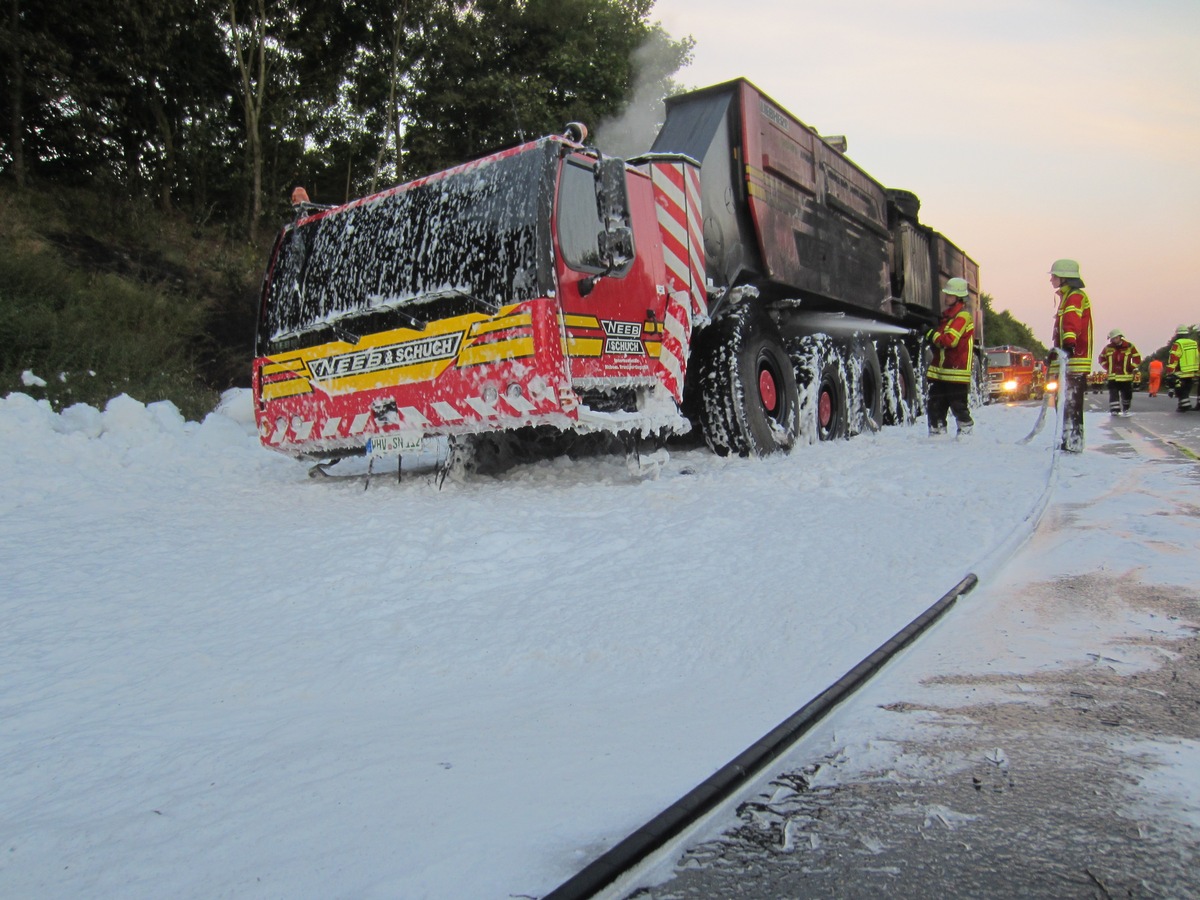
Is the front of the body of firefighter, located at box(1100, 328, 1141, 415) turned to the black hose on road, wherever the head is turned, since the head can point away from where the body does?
yes

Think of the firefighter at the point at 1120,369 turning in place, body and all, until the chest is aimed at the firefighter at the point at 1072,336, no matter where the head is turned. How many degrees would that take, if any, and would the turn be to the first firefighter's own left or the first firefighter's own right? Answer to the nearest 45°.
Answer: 0° — they already face them

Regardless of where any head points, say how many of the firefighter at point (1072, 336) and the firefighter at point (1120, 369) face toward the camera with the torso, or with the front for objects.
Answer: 1

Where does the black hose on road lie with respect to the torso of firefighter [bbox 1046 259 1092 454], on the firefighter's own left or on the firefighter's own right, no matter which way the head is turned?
on the firefighter's own left

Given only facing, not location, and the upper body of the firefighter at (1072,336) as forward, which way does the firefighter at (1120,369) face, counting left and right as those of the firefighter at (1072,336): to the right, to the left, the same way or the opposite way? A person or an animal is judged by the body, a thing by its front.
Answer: to the left

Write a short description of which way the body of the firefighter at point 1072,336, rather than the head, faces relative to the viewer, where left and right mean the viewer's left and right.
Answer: facing to the left of the viewer

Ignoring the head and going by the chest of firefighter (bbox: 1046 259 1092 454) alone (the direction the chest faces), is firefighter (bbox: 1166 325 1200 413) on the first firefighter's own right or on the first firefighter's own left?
on the first firefighter's own right
